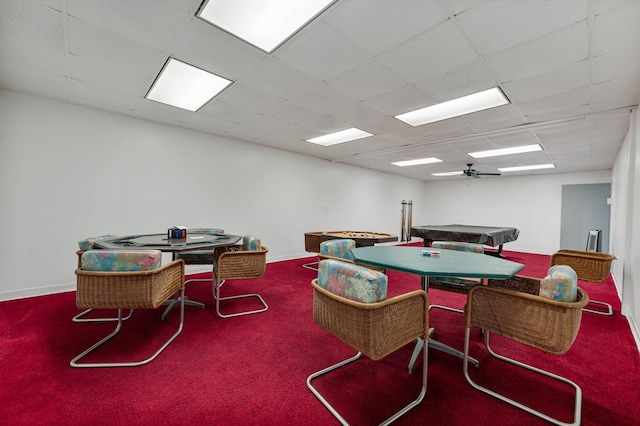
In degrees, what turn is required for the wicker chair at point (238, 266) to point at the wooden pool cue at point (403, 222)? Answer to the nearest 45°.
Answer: approximately 135° to its right

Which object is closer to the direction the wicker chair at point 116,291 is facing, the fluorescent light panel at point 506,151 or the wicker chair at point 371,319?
the fluorescent light panel

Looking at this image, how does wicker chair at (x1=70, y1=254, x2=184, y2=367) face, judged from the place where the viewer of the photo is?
facing away from the viewer and to the right of the viewer

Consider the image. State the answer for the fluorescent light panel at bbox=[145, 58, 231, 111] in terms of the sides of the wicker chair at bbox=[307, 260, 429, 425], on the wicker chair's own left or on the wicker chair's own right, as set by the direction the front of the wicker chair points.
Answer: on the wicker chair's own left

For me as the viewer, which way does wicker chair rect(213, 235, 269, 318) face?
facing to the left of the viewer

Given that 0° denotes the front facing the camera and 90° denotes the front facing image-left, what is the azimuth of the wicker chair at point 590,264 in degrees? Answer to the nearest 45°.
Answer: approximately 90°

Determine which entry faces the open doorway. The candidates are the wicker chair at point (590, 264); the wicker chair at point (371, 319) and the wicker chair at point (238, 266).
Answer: the wicker chair at point (371, 319)

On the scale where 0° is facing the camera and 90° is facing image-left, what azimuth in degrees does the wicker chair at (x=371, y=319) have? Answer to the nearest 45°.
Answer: approximately 225°

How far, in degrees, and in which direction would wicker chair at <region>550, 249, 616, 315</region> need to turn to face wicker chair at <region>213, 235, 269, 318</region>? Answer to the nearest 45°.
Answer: approximately 45° to its left
